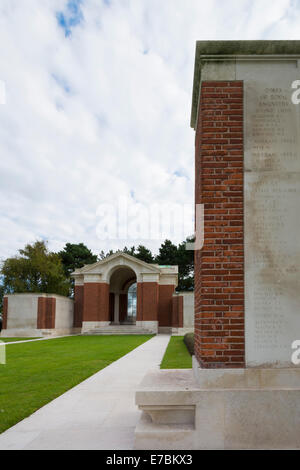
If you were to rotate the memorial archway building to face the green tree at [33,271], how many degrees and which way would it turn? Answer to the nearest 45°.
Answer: approximately 135° to its right

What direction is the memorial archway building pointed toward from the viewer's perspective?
toward the camera
